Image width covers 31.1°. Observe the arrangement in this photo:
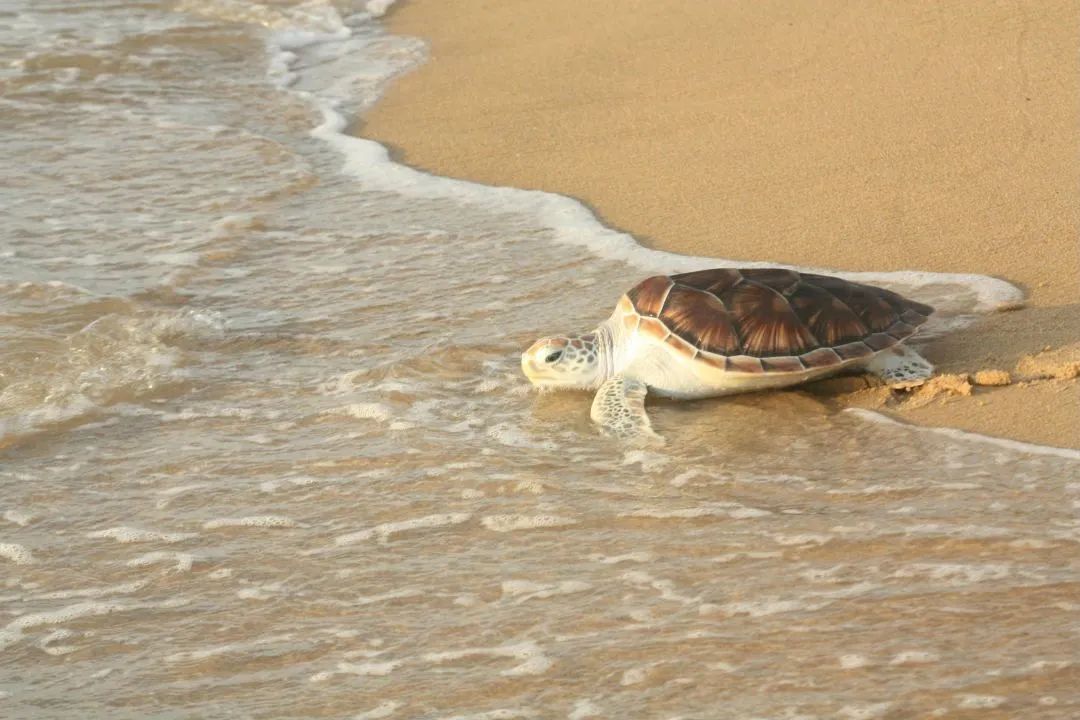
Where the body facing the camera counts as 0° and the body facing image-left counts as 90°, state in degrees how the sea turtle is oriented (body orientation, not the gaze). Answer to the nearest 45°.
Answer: approximately 90°
